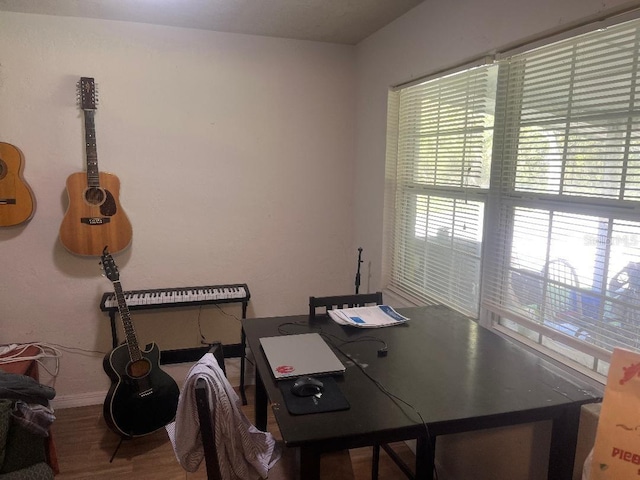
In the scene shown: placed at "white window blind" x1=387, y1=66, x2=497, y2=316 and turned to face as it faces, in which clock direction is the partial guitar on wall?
The partial guitar on wall is roughly at 1 o'clock from the white window blind.

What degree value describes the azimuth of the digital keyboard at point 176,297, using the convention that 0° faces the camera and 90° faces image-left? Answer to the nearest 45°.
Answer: approximately 0°

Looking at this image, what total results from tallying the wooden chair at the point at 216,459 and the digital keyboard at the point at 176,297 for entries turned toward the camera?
1

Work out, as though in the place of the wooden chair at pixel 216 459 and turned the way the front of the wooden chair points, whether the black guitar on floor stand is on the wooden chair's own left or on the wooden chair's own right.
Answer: on the wooden chair's own left

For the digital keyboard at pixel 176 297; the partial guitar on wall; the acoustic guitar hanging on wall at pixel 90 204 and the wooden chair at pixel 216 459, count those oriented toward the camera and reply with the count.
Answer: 3
